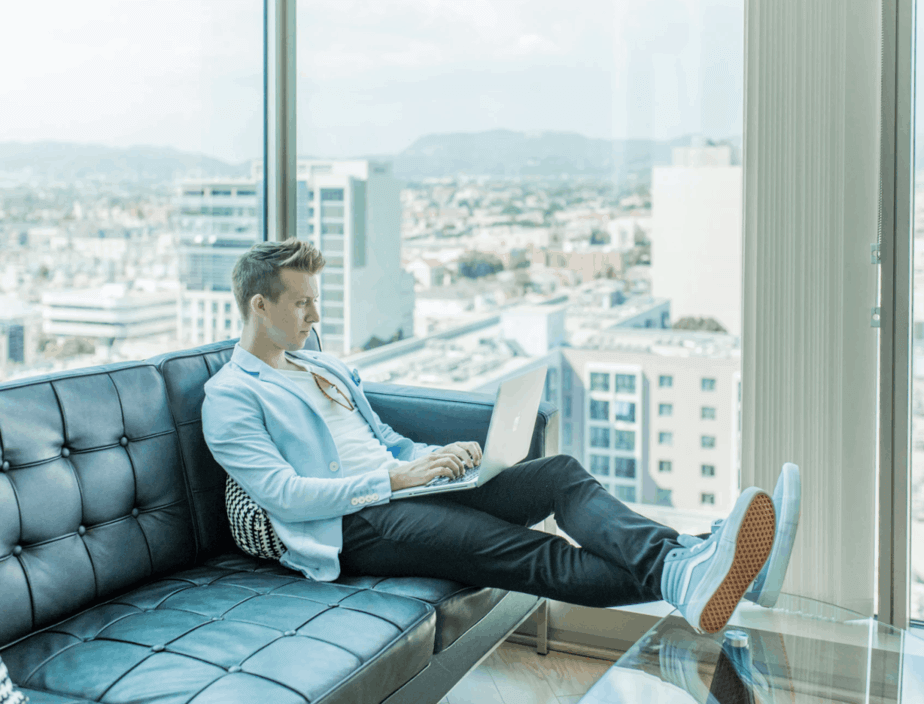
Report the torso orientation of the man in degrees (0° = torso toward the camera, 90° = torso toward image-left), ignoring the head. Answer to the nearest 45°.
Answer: approximately 315°

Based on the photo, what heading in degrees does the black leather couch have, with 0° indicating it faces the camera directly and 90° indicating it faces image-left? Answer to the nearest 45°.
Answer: approximately 315°

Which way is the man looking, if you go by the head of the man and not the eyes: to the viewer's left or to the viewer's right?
to the viewer's right

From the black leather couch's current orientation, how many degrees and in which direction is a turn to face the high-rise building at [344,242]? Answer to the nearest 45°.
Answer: approximately 135° to its left
